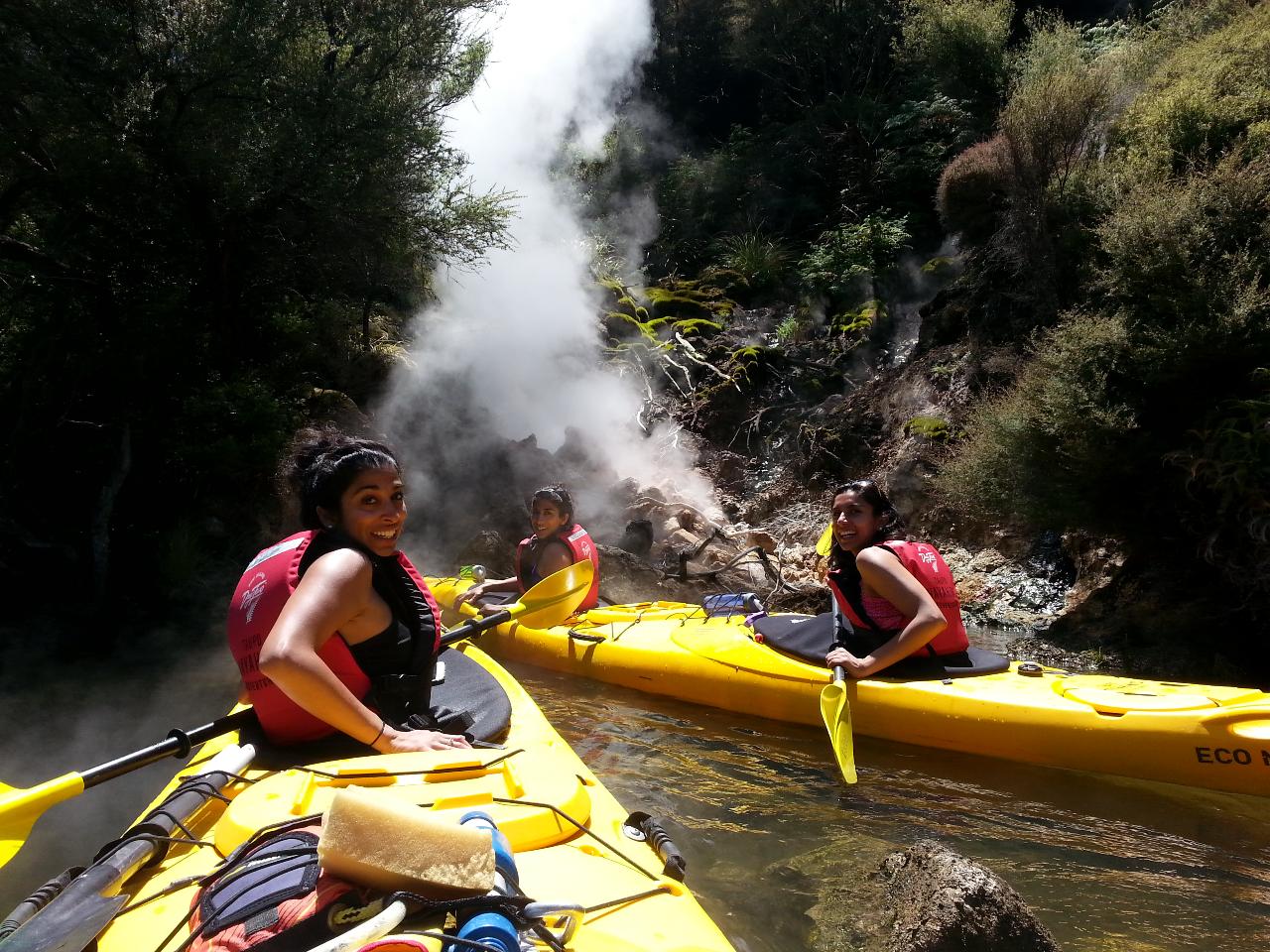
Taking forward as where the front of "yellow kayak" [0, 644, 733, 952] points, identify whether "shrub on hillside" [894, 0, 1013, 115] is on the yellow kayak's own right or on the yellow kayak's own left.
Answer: on the yellow kayak's own right

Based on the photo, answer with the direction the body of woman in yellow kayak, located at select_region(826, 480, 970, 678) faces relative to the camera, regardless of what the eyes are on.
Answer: to the viewer's left

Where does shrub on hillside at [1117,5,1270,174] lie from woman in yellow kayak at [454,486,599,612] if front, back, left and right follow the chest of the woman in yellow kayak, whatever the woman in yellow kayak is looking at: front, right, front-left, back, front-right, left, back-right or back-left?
back

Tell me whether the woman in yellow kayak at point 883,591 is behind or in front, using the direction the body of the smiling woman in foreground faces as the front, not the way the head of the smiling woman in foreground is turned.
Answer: in front

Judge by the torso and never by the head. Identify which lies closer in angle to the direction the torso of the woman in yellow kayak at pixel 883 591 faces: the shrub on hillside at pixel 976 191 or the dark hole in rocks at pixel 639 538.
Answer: the dark hole in rocks

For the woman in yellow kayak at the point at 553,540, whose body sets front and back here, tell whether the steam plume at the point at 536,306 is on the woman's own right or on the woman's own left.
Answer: on the woman's own right

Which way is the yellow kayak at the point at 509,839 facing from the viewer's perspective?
away from the camera

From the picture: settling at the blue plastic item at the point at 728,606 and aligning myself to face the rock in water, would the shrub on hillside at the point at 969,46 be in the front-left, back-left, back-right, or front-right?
back-left

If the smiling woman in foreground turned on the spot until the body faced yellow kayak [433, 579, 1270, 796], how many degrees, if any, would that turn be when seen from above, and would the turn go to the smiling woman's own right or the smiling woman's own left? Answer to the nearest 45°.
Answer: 0° — they already face it

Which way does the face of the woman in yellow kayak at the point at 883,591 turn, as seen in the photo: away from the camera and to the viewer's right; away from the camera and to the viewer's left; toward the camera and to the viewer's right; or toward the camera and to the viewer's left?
toward the camera and to the viewer's left

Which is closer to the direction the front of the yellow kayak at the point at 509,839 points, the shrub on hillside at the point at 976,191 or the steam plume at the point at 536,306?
the steam plume
